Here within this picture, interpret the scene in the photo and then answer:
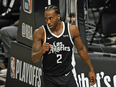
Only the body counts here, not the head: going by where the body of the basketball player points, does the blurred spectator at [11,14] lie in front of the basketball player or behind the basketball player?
behind

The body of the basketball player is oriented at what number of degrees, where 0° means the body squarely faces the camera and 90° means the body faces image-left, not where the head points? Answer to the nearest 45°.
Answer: approximately 0°
